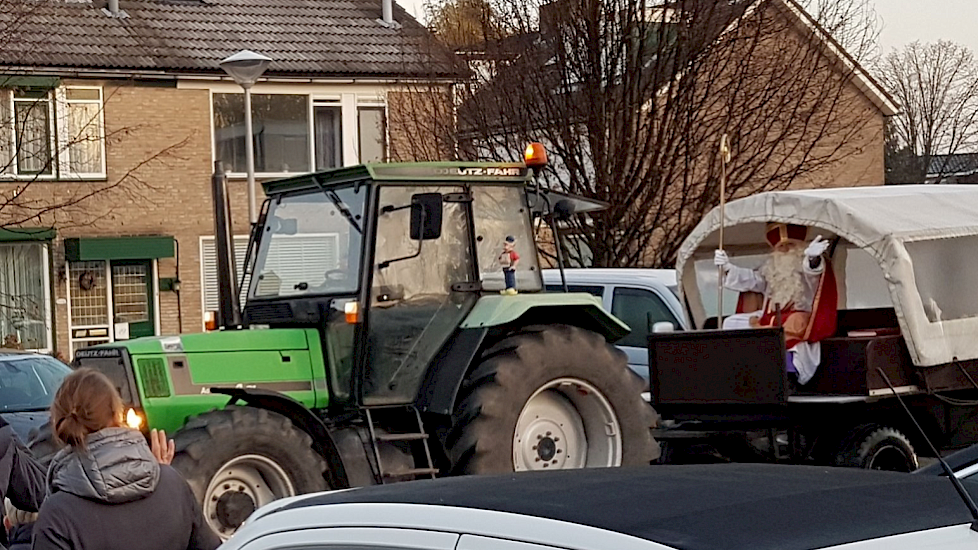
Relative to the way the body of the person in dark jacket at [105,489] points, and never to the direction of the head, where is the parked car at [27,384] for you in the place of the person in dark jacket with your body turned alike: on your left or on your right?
on your left

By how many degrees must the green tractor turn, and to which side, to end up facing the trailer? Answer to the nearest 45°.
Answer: approximately 135° to its left

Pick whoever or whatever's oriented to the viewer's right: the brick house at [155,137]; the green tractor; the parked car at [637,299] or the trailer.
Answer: the parked car

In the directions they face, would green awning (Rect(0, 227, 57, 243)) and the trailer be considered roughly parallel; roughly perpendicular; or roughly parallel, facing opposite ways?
roughly perpendicular

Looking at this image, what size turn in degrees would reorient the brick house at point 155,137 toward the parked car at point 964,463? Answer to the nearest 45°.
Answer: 0° — it already faces it

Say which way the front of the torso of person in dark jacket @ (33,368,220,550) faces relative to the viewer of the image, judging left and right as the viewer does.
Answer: facing away from the viewer and to the right of the viewer

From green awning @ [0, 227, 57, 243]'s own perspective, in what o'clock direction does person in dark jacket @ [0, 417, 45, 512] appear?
The person in dark jacket is roughly at 12 o'clock from the green awning.

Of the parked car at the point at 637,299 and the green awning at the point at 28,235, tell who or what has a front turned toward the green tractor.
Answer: the green awning

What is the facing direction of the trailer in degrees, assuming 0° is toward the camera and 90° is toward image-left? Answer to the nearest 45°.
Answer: approximately 45°

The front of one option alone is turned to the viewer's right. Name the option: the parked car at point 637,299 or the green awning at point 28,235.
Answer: the parked car

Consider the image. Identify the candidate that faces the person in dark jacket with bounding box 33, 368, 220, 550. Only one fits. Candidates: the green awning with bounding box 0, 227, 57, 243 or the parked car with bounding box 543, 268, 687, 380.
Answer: the green awning
